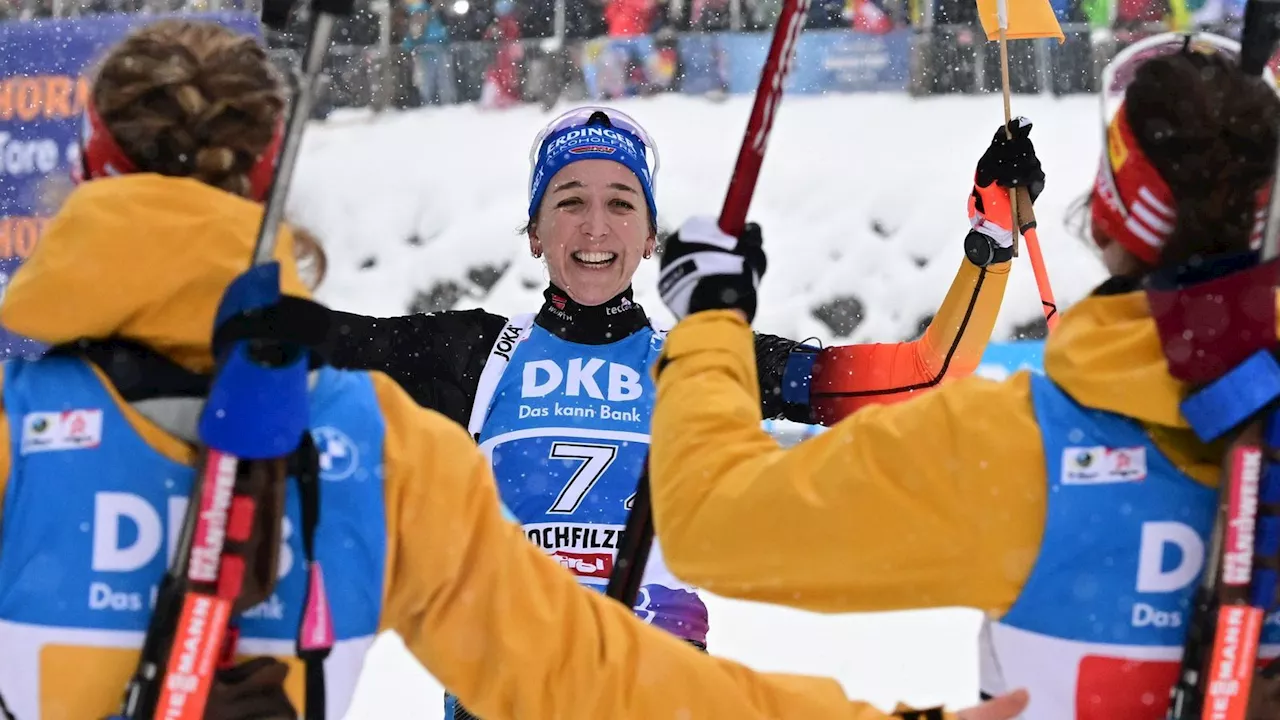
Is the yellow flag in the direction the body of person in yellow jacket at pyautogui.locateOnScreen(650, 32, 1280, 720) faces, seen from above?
yes

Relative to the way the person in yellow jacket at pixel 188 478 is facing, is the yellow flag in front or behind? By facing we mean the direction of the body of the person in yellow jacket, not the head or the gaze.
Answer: in front

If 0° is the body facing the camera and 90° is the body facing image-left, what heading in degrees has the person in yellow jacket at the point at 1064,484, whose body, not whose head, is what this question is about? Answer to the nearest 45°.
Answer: approximately 180°

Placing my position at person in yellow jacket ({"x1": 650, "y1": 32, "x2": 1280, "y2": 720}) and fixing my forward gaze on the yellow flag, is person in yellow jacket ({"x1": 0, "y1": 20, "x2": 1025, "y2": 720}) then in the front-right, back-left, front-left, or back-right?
back-left

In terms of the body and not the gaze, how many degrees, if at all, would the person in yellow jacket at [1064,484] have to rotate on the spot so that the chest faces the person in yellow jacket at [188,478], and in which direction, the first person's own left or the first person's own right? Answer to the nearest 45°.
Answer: approximately 90° to the first person's own left

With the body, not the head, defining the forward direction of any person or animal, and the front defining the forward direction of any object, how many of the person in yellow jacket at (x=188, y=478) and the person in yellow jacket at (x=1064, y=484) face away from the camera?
2

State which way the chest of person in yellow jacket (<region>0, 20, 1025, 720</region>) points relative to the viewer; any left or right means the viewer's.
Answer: facing away from the viewer

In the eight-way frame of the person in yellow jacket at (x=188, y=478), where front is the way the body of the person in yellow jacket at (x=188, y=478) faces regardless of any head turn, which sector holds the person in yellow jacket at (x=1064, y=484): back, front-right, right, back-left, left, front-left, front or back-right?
right

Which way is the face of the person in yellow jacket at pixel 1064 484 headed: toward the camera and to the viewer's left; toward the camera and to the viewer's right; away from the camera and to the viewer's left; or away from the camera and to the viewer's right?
away from the camera and to the viewer's left

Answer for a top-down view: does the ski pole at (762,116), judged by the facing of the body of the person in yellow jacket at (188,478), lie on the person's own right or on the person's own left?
on the person's own right
